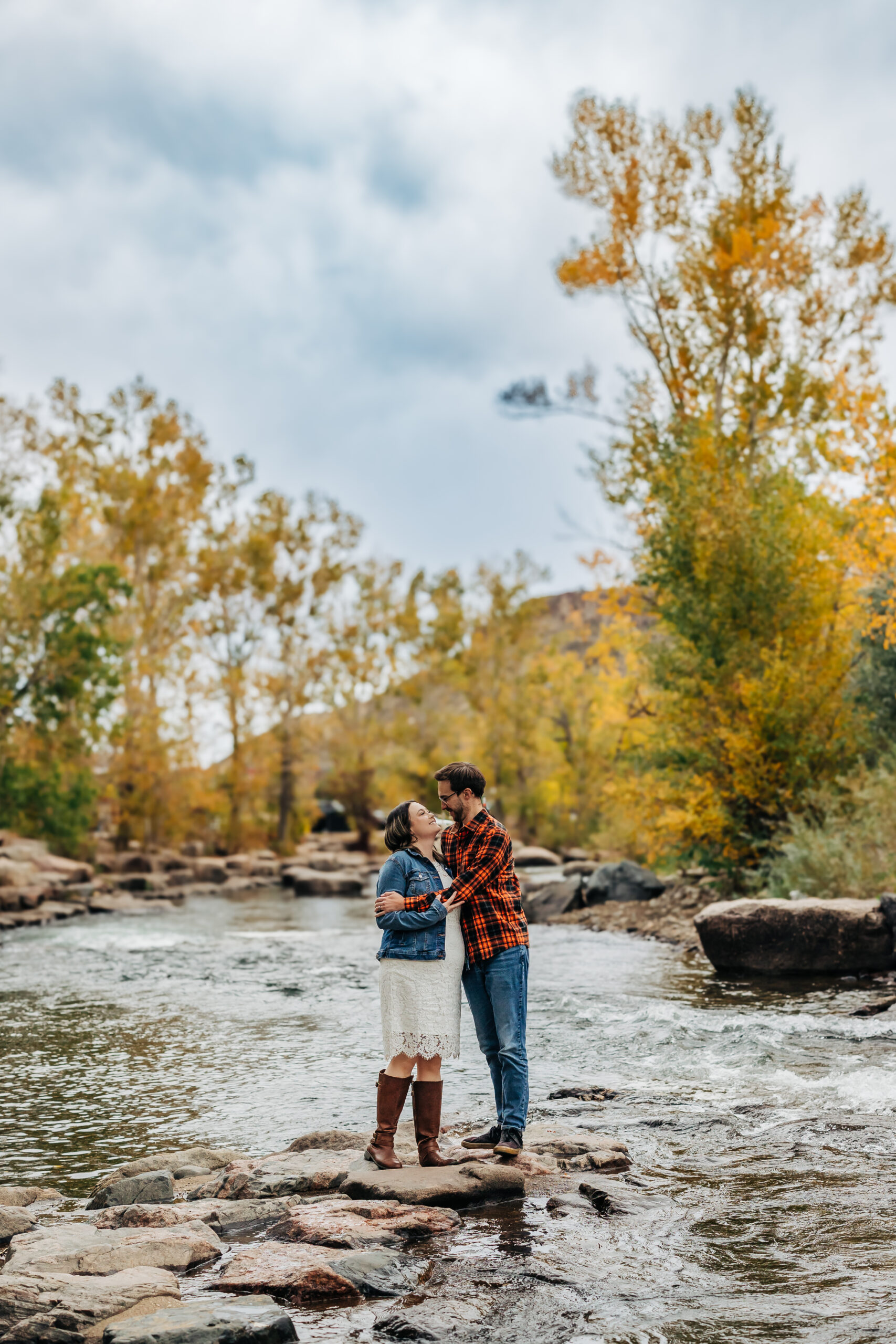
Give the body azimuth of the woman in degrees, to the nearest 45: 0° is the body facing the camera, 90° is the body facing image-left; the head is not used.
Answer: approximately 270°

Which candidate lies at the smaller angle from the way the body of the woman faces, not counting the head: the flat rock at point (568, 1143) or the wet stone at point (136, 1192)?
the flat rock

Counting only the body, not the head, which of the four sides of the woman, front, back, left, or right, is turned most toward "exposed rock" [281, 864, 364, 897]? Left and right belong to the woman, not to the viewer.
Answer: left

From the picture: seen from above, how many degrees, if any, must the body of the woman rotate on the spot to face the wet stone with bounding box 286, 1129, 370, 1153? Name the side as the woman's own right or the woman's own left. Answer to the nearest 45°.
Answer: approximately 135° to the woman's own left

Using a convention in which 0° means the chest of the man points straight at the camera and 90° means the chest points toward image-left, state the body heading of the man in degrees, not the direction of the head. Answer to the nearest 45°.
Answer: approximately 45°

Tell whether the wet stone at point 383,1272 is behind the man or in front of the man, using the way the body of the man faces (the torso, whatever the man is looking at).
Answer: in front

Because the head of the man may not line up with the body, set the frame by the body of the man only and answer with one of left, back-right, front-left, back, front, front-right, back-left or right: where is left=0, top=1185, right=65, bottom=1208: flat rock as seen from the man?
front-right

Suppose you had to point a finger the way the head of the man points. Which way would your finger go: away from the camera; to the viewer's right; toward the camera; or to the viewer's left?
to the viewer's left

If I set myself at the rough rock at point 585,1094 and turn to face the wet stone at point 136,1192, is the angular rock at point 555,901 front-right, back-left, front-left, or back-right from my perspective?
back-right

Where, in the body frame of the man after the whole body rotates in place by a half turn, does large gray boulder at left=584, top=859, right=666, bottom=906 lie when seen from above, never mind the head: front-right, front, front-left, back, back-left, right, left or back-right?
front-left

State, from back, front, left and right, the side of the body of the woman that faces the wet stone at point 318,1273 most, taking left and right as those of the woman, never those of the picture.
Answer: right

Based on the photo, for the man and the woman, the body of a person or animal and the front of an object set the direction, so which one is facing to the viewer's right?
the woman

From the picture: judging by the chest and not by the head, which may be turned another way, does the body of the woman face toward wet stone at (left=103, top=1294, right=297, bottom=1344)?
no

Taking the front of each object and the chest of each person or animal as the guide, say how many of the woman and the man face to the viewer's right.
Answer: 1
